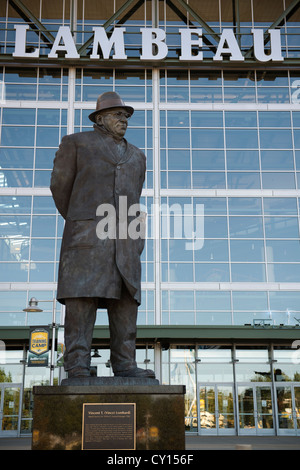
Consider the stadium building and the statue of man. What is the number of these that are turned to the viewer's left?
0

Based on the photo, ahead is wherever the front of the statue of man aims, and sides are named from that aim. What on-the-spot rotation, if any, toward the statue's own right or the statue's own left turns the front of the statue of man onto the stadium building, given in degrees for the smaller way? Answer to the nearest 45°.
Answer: approximately 135° to the statue's own left

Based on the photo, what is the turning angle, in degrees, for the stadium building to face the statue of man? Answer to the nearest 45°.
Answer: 0° — it already faces it

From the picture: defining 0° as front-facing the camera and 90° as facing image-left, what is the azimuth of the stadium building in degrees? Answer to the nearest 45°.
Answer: approximately 0°

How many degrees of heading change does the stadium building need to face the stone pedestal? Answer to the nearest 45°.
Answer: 0° — it already faces it

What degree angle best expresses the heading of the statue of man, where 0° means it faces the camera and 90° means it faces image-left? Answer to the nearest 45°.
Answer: approximately 315°
